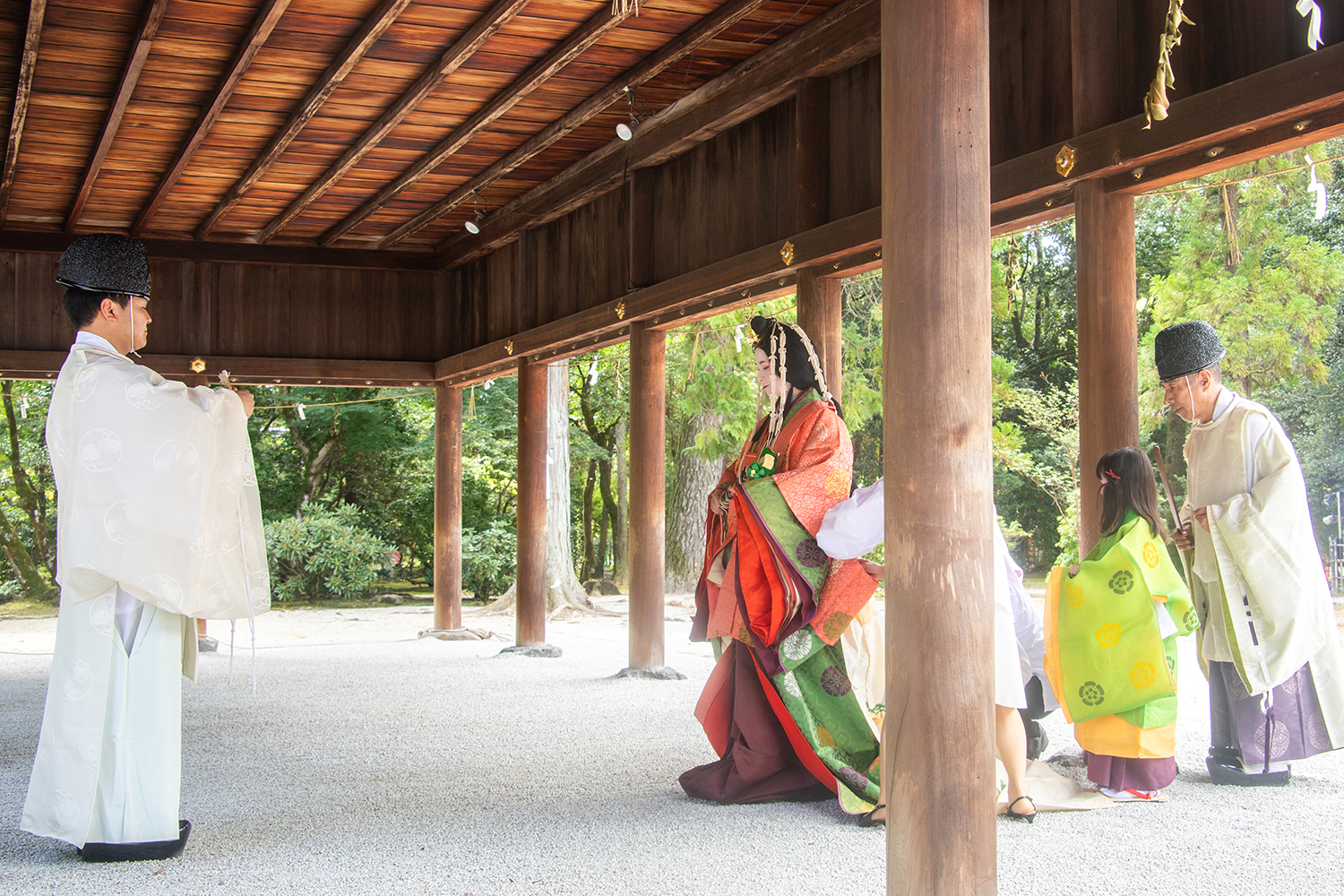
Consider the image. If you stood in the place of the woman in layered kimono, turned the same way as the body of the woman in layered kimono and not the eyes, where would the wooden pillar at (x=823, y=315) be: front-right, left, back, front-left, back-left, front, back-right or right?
right

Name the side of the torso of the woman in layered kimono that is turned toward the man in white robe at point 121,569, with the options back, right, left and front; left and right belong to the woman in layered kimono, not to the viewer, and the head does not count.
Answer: front

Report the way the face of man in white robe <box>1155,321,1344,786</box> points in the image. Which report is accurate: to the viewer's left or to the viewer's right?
to the viewer's left

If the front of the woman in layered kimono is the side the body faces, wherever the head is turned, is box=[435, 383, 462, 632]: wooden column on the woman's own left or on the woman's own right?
on the woman's own right

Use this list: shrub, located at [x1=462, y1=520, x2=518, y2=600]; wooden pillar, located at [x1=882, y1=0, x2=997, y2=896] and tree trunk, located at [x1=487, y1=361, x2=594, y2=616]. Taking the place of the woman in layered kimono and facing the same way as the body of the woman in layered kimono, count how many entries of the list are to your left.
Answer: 1

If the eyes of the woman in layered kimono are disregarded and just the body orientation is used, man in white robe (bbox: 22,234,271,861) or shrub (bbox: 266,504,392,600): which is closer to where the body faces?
the man in white robe

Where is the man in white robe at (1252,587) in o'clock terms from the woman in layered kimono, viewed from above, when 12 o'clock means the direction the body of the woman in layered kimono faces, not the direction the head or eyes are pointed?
The man in white robe is roughly at 6 o'clock from the woman in layered kimono.

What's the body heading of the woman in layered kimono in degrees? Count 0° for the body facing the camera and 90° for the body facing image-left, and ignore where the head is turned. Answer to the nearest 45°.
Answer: approximately 90°

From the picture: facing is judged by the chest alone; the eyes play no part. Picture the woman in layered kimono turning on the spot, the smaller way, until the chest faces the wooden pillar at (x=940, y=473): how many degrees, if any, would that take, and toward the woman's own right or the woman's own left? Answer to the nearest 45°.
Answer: approximately 90° to the woman's own left

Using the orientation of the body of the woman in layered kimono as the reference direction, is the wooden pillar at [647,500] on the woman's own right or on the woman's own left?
on the woman's own right

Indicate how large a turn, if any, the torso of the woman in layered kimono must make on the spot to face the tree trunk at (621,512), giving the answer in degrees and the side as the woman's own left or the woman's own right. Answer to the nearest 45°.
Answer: approximately 90° to the woman's own right

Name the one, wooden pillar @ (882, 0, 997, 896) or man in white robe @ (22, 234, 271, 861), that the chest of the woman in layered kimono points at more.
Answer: the man in white robe

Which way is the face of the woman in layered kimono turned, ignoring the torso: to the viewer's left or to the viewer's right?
to the viewer's left
